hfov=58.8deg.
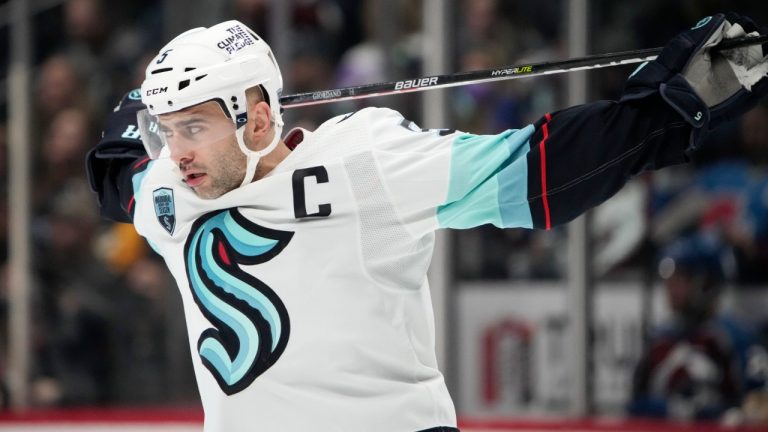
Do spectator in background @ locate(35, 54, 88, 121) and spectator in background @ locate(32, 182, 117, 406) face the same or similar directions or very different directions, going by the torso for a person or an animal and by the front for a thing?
same or similar directions

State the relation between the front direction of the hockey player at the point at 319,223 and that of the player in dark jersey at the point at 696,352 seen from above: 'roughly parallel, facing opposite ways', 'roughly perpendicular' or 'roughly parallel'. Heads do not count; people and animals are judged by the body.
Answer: roughly parallel

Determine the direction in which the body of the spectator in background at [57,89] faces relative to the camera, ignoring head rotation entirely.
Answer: toward the camera

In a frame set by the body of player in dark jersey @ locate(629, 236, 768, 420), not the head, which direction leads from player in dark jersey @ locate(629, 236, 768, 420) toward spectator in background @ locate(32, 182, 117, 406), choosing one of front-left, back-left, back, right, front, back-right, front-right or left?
front-right

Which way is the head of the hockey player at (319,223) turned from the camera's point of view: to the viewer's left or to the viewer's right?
to the viewer's left

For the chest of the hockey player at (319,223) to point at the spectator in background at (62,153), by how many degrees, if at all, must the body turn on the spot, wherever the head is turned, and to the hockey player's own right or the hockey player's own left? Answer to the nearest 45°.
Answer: approximately 90° to the hockey player's own right

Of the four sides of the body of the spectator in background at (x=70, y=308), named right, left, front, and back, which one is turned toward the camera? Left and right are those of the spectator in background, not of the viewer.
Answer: front

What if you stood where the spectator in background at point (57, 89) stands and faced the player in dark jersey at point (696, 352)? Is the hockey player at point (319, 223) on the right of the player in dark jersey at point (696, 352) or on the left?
right

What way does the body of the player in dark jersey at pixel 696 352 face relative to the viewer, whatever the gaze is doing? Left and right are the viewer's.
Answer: facing the viewer and to the left of the viewer

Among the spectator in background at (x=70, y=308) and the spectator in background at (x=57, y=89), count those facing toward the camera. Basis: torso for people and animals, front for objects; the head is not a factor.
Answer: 2
